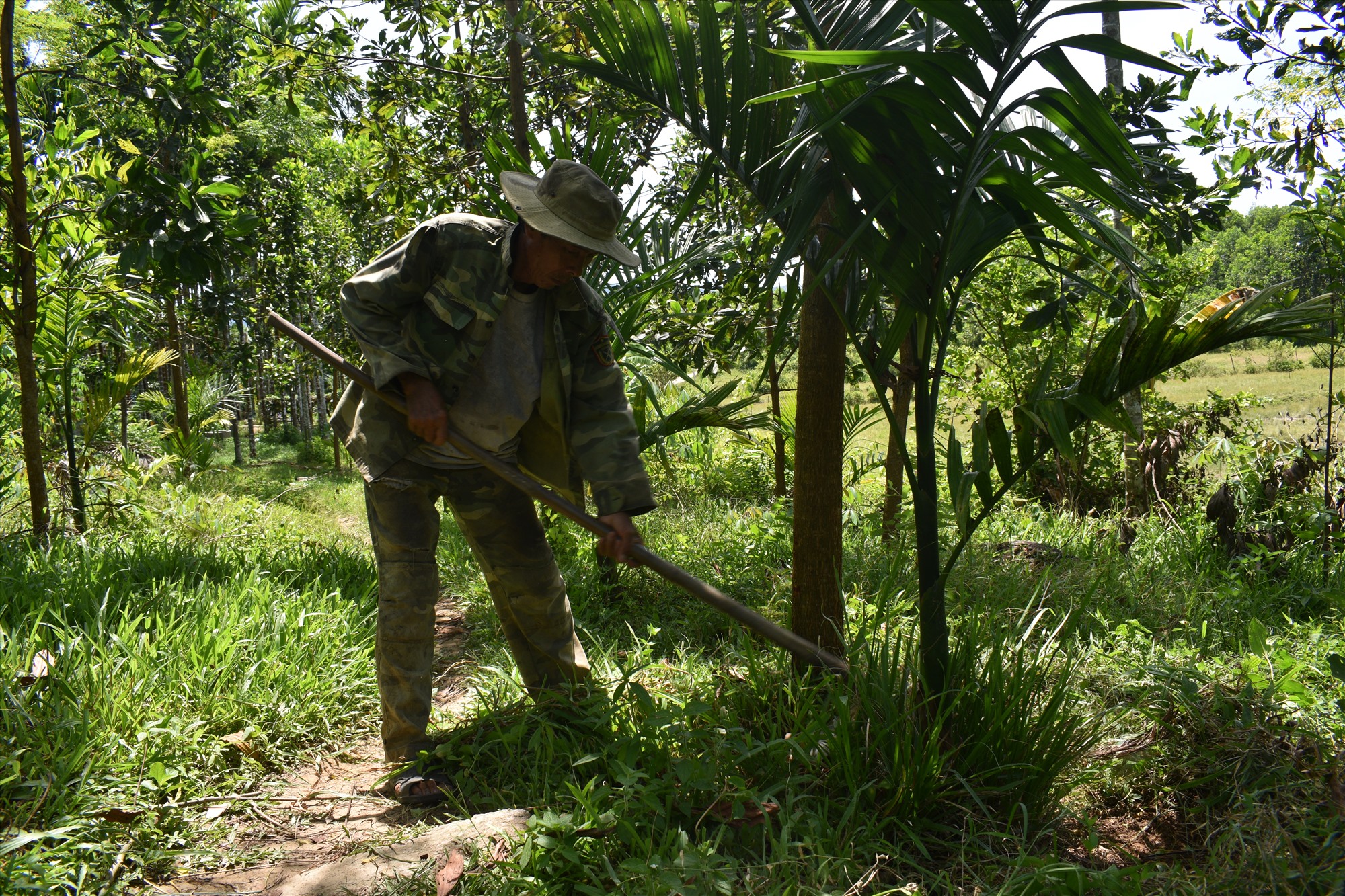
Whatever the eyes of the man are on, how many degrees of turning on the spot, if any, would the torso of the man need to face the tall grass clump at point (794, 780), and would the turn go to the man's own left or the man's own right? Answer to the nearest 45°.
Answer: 0° — they already face it

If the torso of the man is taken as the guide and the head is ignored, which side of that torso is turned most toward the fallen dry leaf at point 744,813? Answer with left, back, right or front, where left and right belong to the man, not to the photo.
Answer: front

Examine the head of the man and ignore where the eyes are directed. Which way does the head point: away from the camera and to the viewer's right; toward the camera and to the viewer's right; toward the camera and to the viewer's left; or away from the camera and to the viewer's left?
toward the camera and to the viewer's right

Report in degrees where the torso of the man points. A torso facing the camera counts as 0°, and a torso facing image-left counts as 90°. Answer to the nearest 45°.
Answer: approximately 315°

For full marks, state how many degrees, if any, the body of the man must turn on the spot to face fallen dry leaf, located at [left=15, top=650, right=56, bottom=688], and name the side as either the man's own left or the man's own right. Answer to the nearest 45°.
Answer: approximately 135° to the man's own right

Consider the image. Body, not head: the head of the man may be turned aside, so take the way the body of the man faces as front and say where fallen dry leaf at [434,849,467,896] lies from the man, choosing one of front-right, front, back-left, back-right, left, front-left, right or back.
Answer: front-right
